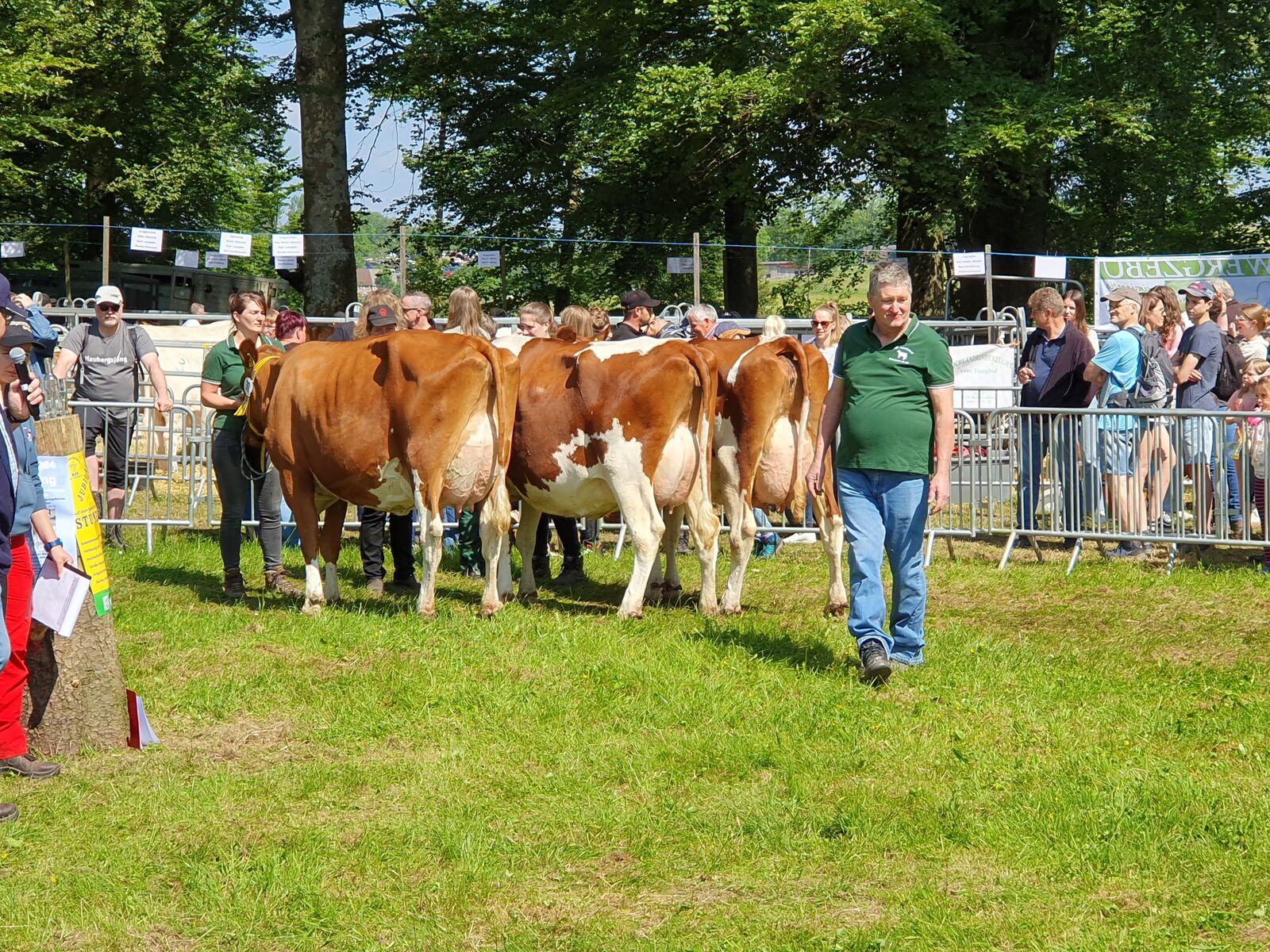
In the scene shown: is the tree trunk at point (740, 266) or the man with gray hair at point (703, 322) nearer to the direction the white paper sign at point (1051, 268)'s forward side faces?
the man with gray hair

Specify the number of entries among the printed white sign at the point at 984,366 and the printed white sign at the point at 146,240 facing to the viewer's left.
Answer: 0

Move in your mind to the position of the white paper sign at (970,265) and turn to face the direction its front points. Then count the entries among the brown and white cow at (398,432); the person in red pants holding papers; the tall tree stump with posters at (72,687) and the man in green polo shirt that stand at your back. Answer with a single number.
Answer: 0

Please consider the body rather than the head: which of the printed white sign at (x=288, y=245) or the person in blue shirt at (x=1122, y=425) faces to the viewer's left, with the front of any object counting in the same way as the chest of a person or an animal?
the person in blue shirt

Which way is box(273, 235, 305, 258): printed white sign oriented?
toward the camera

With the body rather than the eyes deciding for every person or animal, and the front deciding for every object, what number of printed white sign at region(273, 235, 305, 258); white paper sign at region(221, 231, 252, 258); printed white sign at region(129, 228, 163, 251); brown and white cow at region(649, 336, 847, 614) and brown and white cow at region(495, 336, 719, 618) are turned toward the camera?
3

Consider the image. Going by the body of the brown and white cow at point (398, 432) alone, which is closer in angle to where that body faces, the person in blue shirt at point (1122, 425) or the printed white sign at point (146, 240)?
the printed white sign

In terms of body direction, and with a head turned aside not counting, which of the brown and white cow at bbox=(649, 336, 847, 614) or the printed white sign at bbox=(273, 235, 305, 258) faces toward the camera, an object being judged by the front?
the printed white sign

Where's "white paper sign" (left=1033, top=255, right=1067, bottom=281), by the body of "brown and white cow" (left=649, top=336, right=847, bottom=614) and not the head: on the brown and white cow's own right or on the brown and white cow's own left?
on the brown and white cow's own right

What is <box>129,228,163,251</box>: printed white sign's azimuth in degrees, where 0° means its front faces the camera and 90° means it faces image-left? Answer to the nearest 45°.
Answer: approximately 0°

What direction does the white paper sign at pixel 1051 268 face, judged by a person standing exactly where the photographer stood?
facing the viewer

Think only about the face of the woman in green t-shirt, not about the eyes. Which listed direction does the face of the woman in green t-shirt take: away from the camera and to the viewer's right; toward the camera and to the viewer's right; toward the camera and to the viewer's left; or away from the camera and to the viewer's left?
toward the camera and to the viewer's right

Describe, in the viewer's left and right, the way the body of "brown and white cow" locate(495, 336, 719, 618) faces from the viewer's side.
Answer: facing away from the viewer and to the left of the viewer

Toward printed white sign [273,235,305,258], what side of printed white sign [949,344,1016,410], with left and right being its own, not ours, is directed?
right

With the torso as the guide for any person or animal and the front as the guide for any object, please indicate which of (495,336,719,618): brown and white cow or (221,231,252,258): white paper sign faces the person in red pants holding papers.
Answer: the white paper sign

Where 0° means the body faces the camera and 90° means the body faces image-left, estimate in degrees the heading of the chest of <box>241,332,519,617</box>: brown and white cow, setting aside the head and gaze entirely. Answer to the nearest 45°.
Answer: approximately 135°

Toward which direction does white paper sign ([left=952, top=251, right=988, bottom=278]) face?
toward the camera
